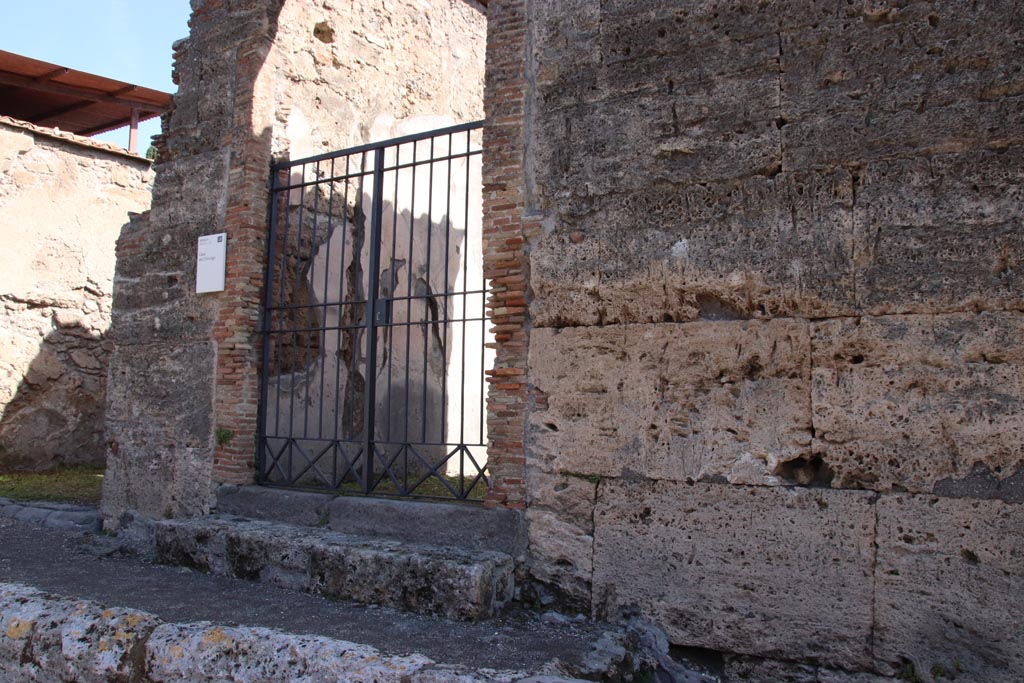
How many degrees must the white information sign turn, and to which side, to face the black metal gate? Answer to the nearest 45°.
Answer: approximately 135° to its left

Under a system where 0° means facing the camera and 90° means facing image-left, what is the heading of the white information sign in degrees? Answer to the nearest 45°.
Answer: approximately 45°

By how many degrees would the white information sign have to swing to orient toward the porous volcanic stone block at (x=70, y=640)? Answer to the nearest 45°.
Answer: approximately 45° to its left

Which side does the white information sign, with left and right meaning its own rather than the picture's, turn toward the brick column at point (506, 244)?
left

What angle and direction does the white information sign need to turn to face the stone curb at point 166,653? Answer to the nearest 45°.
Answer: approximately 45° to its left

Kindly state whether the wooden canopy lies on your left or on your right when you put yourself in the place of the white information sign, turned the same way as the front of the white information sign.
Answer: on your right
